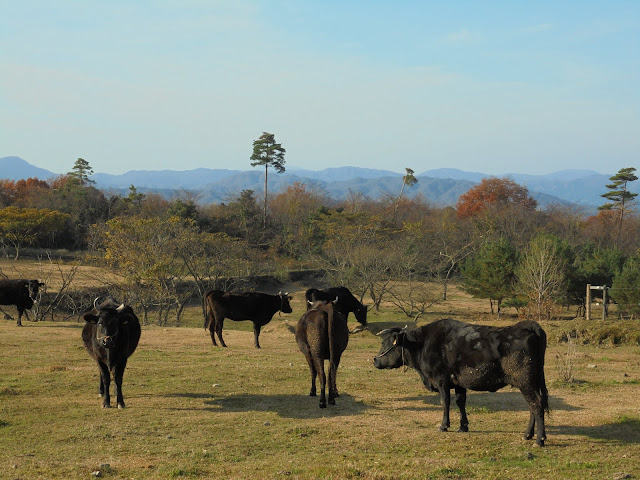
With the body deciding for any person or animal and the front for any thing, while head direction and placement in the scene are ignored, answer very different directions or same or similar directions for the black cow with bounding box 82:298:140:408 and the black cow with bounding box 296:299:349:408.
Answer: very different directions

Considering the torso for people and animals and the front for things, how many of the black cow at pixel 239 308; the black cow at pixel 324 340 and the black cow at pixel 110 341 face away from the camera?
1

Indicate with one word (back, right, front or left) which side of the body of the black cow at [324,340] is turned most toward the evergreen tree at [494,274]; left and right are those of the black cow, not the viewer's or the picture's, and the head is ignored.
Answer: front

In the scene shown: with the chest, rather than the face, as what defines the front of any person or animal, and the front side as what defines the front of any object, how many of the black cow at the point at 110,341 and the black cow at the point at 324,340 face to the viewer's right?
0

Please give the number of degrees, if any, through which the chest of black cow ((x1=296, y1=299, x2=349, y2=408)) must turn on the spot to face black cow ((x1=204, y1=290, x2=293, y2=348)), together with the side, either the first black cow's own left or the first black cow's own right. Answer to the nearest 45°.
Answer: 0° — it already faces it

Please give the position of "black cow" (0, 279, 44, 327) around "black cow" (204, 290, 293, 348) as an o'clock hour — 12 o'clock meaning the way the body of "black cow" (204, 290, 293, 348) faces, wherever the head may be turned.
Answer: "black cow" (0, 279, 44, 327) is roughly at 7 o'clock from "black cow" (204, 290, 293, 348).

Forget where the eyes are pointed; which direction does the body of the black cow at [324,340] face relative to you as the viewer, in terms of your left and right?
facing away from the viewer

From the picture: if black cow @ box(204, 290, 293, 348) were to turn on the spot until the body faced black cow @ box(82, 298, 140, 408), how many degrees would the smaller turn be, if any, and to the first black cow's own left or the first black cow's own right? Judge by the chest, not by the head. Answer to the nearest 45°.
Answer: approximately 90° to the first black cow's own right

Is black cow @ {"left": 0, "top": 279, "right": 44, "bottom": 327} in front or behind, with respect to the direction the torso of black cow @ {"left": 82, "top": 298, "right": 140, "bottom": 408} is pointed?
behind

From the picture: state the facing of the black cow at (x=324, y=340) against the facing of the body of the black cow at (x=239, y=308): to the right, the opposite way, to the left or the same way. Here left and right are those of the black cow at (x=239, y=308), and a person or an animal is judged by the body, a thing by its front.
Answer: to the left

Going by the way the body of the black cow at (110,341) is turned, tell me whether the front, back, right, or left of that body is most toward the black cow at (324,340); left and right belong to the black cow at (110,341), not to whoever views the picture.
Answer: left

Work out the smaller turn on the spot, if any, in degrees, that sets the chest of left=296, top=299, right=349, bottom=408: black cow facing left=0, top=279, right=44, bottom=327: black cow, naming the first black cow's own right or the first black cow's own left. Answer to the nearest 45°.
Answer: approximately 45° to the first black cow's own left

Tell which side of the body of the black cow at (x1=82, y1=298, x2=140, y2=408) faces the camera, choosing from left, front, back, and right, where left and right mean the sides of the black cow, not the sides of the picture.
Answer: front

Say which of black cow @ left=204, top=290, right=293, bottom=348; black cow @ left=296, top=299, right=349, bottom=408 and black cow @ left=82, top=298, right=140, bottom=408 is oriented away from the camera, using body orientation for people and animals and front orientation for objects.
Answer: black cow @ left=296, top=299, right=349, bottom=408

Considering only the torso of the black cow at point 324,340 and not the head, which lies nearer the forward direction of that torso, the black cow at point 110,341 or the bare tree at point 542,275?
the bare tree

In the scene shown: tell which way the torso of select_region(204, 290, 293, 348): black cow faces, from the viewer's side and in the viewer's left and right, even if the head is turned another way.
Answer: facing to the right of the viewer

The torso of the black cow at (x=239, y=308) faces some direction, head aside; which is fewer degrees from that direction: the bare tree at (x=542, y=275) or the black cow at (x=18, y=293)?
the bare tree

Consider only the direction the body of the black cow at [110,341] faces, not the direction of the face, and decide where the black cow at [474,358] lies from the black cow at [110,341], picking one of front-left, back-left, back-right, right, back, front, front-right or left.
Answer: front-left

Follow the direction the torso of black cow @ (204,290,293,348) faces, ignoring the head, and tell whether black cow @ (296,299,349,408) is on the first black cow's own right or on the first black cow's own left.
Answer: on the first black cow's own right
